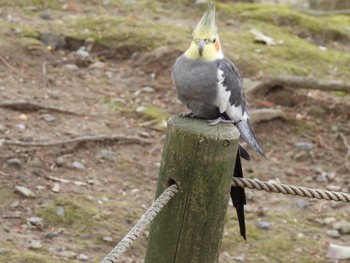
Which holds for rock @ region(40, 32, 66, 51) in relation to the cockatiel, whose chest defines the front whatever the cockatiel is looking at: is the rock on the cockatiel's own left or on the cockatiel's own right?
on the cockatiel's own right

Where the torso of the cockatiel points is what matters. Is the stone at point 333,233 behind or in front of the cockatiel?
behind

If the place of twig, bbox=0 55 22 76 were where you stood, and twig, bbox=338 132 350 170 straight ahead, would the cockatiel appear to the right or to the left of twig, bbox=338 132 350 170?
right

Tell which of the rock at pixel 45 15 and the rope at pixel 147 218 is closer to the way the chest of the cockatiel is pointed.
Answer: the rope

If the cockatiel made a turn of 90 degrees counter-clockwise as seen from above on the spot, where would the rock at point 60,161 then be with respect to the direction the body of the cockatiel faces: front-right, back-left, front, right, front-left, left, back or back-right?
back

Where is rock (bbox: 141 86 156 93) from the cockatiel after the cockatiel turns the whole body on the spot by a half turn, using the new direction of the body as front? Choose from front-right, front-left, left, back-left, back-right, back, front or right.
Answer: front-left

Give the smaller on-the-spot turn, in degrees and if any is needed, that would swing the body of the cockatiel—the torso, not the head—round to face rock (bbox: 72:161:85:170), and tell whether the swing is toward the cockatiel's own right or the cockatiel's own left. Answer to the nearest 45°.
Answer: approximately 90° to the cockatiel's own right

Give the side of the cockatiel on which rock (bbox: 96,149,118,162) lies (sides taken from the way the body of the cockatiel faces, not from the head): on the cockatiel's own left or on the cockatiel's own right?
on the cockatiel's own right

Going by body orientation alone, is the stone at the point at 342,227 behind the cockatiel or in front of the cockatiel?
behind

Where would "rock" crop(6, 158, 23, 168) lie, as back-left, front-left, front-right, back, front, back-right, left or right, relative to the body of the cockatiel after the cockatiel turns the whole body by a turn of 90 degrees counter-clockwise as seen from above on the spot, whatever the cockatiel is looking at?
back

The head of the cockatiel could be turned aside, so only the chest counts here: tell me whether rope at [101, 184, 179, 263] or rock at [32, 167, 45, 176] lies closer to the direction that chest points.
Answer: the rope

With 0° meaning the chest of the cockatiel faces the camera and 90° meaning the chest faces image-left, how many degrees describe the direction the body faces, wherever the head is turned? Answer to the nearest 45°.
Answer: approximately 45°
